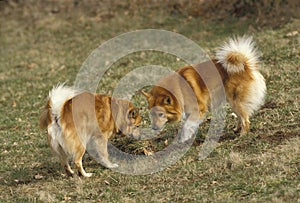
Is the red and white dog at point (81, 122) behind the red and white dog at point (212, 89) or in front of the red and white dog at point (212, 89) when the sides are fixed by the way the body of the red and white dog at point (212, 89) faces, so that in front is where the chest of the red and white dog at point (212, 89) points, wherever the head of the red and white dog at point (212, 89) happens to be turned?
in front

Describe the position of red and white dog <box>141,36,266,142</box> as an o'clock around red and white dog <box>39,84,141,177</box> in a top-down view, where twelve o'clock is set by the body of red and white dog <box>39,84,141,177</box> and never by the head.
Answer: red and white dog <box>141,36,266,142</box> is roughly at 1 o'clock from red and white dog <box>39,84,141,177</box>.

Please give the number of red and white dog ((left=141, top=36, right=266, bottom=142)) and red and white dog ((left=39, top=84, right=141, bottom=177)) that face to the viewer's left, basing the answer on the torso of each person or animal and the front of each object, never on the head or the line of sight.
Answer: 1

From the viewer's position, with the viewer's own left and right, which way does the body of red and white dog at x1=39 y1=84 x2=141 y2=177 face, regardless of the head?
facing away from the viewer and to the right of the viewer

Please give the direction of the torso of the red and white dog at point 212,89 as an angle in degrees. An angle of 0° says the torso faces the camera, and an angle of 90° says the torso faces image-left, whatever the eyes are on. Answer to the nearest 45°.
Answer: approximately 90°
